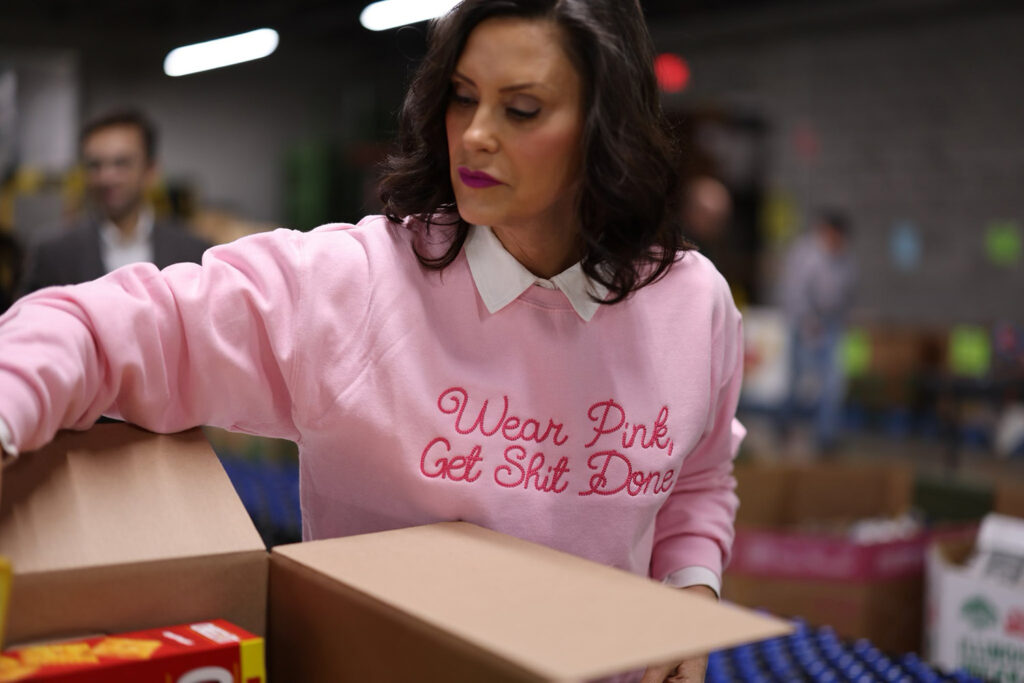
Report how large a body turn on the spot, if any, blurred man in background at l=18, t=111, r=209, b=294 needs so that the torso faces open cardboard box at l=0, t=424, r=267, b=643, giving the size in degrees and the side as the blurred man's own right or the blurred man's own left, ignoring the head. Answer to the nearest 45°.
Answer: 0° — they already face it

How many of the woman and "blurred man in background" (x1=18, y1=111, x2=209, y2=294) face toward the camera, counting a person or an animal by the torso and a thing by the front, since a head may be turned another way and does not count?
2

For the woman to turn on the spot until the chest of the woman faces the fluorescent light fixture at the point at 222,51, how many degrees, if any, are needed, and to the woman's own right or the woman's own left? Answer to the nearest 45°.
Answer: approximately 180°

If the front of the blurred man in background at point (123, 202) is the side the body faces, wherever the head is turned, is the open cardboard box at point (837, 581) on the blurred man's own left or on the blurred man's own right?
on the blurred man's own left

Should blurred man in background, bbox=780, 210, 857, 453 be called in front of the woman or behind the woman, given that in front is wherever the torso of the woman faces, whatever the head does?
behind

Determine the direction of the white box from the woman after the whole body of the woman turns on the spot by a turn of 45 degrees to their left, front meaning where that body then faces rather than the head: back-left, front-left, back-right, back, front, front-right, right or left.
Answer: left

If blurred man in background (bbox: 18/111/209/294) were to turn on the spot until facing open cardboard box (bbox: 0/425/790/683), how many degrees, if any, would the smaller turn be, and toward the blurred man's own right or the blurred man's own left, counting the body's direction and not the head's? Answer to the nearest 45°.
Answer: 0° — they already face it

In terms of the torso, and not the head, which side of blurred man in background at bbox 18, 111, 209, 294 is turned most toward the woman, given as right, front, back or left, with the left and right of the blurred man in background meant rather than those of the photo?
front

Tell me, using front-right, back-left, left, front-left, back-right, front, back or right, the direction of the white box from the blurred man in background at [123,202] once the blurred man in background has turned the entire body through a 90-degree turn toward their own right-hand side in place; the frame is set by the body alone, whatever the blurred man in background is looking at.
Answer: back-left

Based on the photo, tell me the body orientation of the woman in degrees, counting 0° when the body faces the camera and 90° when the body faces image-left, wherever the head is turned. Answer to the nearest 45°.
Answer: approximately 0°

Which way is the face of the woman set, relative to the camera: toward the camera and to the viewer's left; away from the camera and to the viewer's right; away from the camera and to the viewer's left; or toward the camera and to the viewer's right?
toward the camera and to the viewer's left
